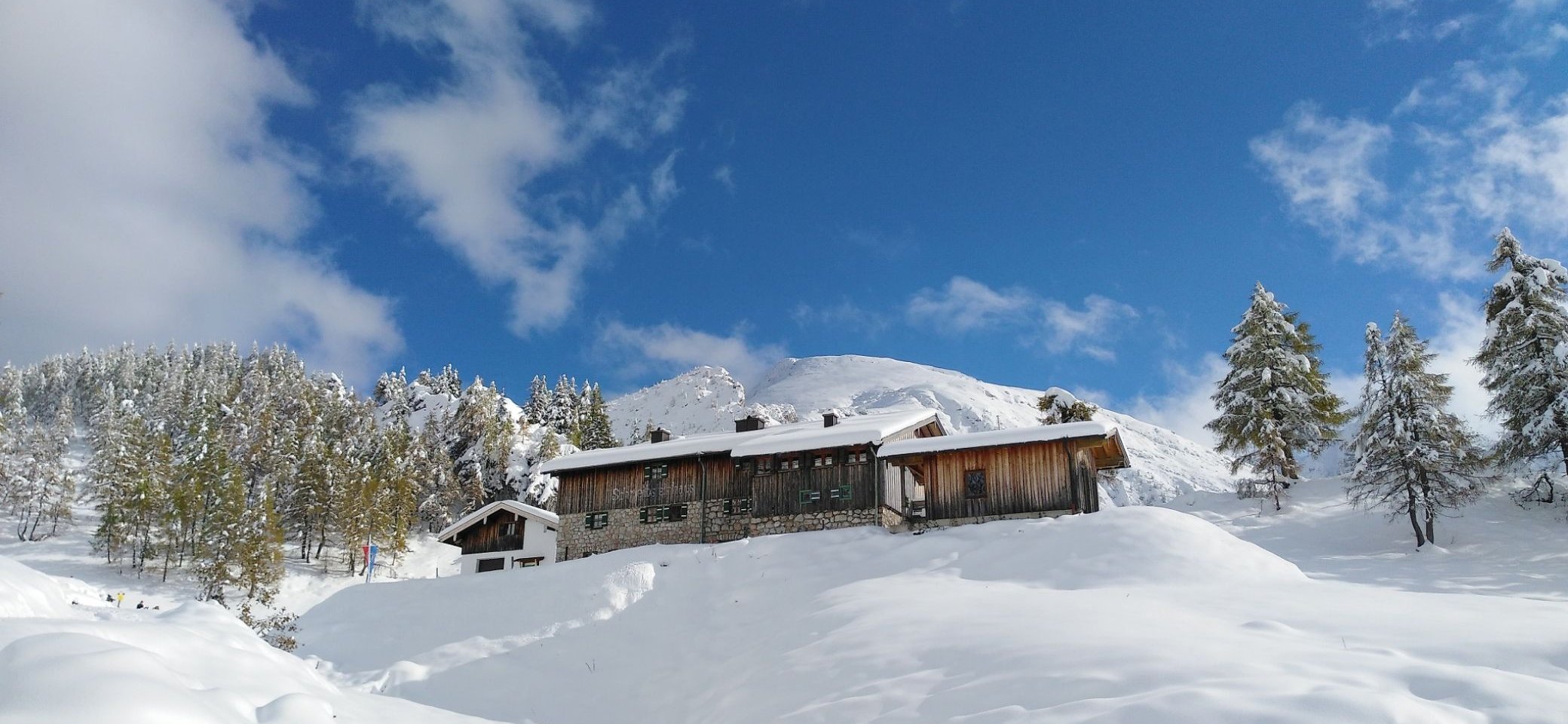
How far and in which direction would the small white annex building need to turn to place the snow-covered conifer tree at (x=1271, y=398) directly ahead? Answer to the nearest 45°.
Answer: approximately 135° to its left

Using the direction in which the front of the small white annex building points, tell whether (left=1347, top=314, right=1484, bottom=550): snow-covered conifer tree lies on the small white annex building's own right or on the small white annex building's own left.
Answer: on the small white annex building's own left

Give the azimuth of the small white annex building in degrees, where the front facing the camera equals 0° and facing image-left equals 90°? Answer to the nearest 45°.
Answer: approximately 0°

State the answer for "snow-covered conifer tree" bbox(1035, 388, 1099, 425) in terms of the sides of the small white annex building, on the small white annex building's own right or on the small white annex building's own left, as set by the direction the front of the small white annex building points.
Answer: on the small white annex building's own left
